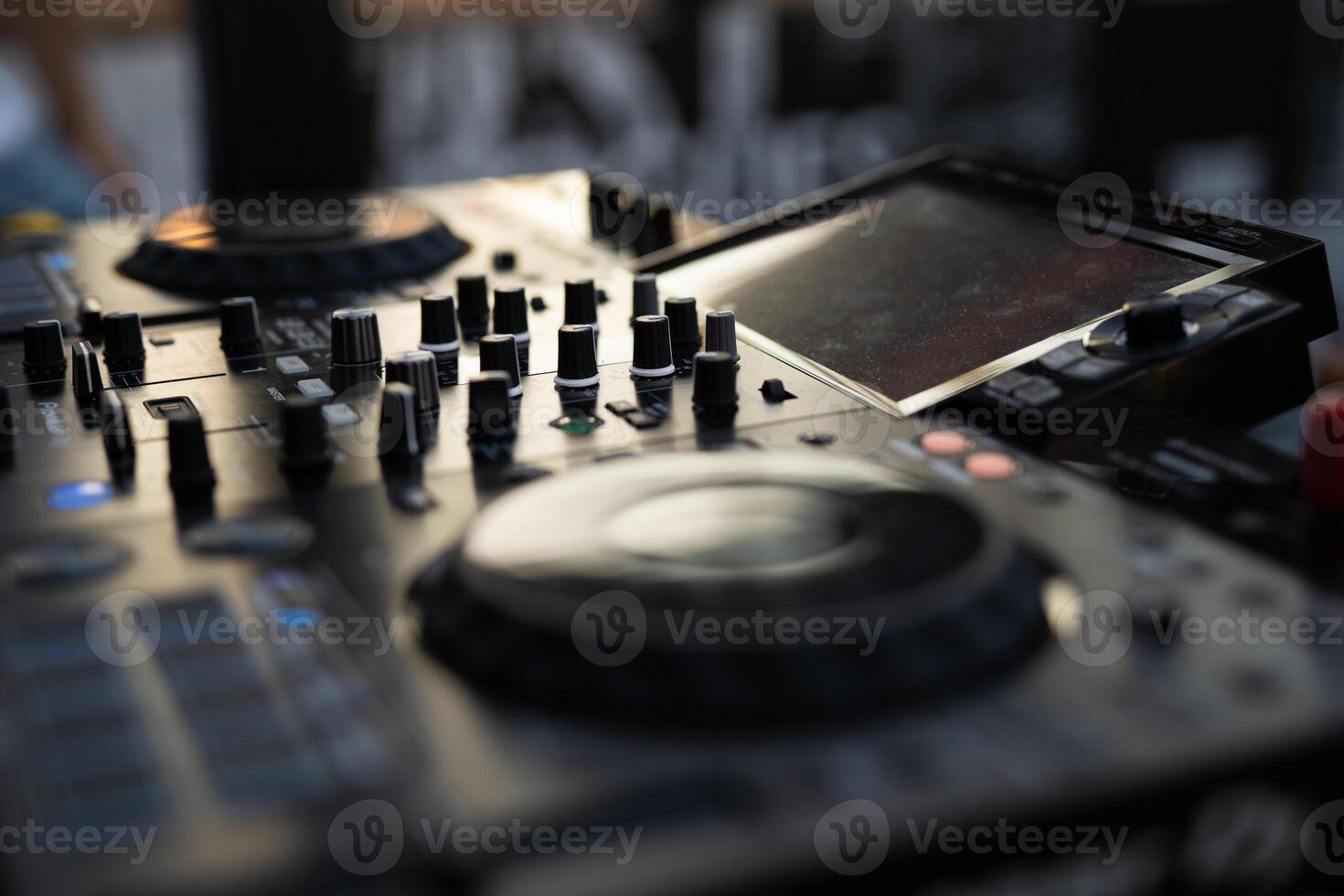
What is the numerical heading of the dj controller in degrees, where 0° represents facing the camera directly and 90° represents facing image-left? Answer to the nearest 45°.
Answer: approximately 45°
